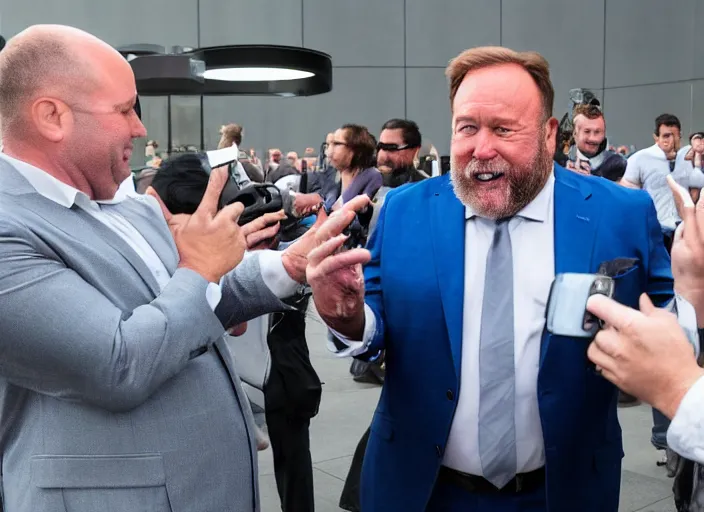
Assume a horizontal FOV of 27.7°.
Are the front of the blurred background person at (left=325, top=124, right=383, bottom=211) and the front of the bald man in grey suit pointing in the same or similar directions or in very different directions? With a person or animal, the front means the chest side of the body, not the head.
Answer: very different directions

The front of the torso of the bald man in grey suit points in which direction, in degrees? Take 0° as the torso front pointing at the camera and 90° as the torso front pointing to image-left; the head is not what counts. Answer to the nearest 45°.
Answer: approximately 270°

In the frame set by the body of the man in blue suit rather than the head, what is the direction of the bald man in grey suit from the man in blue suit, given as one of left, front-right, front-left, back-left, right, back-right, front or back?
front-right

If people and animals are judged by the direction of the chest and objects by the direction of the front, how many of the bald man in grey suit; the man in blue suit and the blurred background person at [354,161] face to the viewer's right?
1

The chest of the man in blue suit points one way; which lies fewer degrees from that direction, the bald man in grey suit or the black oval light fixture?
the bald man in grey suit

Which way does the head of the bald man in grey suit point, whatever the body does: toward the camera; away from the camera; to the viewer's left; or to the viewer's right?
to the viewer's right

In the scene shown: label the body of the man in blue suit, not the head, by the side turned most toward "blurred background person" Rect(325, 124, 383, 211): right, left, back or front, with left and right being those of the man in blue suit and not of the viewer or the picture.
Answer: back
